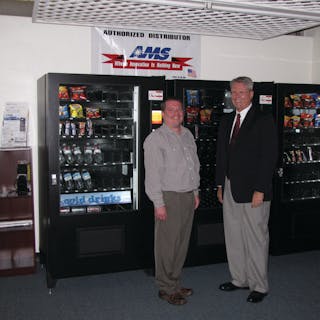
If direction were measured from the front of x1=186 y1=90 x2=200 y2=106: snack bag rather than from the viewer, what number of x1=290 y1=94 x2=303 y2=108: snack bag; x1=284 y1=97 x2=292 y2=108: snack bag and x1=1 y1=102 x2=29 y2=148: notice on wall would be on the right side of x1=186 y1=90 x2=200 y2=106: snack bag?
1

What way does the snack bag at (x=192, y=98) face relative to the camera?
toward the camera

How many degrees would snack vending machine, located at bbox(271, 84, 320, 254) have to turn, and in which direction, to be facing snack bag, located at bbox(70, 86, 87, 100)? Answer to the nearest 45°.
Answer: approximately 45° to its right

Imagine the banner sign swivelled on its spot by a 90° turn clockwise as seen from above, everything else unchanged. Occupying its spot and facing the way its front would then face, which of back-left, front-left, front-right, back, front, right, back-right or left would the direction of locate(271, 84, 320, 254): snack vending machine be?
back

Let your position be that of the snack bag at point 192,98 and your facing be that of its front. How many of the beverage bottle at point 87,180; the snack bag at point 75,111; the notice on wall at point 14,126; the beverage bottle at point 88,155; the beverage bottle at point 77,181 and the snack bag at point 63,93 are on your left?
0

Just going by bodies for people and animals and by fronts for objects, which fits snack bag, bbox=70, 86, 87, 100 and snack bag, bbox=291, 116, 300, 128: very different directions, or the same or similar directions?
same or similar directions

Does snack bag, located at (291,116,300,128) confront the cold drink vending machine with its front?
no

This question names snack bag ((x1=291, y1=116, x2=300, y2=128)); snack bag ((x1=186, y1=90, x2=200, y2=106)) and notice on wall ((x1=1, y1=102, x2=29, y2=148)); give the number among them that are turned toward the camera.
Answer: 3

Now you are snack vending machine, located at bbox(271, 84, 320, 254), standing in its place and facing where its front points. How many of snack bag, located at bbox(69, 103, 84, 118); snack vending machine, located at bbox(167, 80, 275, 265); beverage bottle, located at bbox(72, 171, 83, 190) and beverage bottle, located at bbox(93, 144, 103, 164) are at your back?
0

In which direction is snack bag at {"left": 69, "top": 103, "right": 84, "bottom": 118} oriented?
toward the camera

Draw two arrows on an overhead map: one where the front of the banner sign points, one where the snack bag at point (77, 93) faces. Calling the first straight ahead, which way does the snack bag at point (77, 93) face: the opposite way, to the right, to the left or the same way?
the same way

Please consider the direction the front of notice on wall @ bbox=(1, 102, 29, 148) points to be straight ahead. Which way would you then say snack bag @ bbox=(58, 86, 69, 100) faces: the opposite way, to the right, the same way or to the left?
the same way

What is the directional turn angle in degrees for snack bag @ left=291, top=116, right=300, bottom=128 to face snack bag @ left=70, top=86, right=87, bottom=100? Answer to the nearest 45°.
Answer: approximately 45° to its right

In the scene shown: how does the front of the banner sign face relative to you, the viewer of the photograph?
facing the viewer

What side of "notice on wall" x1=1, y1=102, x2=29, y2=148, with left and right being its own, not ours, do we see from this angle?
front

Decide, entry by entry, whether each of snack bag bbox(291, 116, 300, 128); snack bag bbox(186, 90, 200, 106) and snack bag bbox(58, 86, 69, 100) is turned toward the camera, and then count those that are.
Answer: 3

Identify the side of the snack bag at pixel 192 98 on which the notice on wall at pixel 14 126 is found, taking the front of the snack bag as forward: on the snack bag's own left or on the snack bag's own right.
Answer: on the snack bag's own right
